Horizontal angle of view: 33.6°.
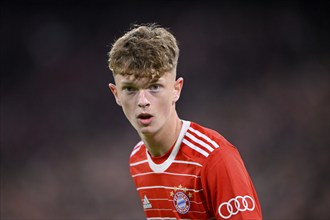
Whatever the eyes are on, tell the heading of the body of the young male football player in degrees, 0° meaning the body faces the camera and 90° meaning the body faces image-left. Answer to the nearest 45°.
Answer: approximately 45°
